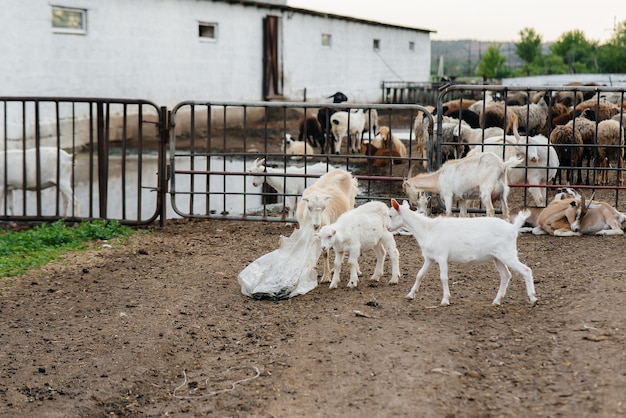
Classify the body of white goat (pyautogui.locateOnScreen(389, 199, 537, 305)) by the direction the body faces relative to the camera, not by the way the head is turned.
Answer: to the viewer's left

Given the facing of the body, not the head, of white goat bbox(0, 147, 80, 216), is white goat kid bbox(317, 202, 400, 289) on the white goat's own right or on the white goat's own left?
on the white goat's own left

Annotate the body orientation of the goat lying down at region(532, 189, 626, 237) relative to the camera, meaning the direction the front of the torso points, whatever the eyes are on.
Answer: to the viewer's left

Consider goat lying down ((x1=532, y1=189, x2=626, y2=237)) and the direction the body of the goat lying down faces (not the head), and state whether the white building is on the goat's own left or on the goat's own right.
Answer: on the goat's own right

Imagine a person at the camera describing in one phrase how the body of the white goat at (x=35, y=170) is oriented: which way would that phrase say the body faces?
to the viewer's left

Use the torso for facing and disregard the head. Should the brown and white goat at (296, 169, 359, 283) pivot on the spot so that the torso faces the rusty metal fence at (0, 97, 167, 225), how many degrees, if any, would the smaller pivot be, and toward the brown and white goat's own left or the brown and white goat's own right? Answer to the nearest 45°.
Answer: approximately 90° to the brown and white goat's own right

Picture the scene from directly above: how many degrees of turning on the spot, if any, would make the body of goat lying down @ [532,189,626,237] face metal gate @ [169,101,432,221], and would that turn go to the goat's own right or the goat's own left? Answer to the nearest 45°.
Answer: approximately 45° to the goat's own right
